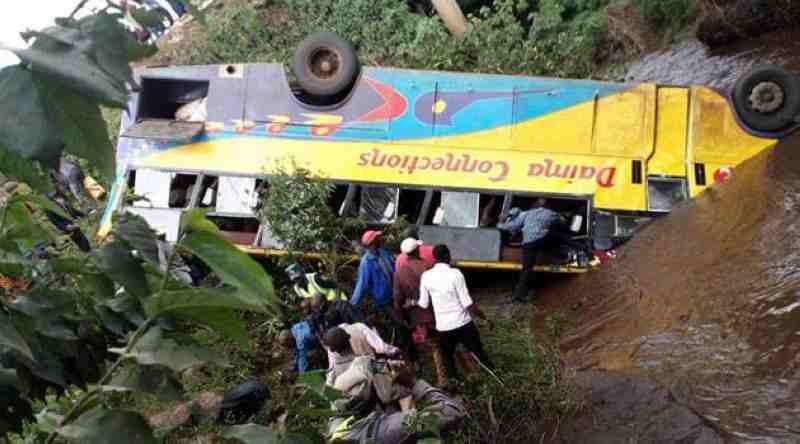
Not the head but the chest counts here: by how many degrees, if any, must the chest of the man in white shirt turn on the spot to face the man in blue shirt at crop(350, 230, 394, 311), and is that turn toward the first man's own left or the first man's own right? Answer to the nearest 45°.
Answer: approximately 45° to the first man's own left

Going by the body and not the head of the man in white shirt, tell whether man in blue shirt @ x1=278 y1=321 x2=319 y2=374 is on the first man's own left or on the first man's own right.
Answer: on the first man's own left

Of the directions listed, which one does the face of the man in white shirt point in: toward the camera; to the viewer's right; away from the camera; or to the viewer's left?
away from the camera

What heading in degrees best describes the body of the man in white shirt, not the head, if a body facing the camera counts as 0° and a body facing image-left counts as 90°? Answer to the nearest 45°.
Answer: approximately 180°

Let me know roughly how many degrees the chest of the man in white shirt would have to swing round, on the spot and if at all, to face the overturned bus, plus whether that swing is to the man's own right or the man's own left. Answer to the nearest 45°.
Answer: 0° — they already face it

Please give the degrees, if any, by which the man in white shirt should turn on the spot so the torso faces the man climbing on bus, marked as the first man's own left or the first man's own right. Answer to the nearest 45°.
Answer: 0° — they already face them
